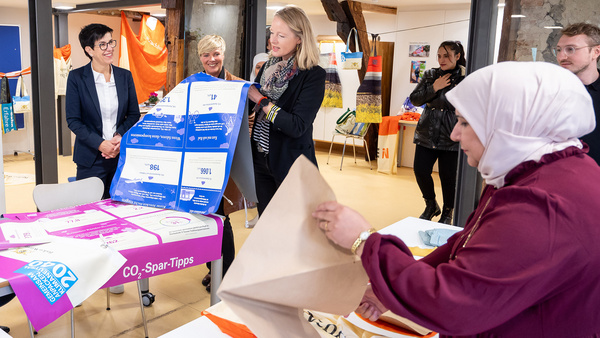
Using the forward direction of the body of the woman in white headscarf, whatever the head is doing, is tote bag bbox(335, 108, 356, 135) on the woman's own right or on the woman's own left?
on the woman's own right

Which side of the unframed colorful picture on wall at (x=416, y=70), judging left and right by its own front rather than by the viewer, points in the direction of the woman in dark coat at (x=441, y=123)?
front

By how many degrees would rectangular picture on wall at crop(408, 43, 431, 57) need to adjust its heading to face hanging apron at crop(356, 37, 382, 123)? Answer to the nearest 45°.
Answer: approximately 45° to its right

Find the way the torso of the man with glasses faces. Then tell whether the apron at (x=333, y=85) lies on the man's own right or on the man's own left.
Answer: on the man's own right

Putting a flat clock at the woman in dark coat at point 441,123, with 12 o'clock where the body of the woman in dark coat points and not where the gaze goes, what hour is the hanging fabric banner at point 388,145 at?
The hanging fabric banner is roughly at 4 o'clock from the woman in dark coat.

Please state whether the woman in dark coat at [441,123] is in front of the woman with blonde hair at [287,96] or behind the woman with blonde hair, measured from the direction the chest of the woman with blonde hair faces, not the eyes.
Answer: behind

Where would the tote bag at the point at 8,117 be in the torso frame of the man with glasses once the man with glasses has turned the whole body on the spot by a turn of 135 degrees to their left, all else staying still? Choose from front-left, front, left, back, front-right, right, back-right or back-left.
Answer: back

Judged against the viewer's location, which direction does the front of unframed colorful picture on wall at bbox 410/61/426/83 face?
facing the viewer

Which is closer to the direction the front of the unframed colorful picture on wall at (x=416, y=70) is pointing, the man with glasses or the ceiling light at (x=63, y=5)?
the man with glasses

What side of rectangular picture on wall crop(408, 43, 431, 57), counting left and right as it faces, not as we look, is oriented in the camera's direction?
front

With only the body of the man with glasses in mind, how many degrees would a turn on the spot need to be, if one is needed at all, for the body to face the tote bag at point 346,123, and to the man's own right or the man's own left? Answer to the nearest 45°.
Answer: approximately 90° to the man's own right

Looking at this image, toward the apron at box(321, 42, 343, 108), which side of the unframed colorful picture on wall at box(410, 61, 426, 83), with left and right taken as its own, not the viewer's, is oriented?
right

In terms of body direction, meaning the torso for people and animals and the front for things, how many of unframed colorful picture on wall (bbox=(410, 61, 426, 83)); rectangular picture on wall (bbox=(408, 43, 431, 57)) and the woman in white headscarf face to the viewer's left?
1

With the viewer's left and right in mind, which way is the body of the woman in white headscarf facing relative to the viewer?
facing to the left of the viewer

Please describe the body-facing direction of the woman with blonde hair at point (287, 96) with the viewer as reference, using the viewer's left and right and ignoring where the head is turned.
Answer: facing the viewer and to the left of the viewer

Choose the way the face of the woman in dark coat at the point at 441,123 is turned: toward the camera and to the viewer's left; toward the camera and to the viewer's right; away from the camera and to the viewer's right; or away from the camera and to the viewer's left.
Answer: toward the camera and to the viewer's left

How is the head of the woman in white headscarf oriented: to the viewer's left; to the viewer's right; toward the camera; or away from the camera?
to the viewer's left
